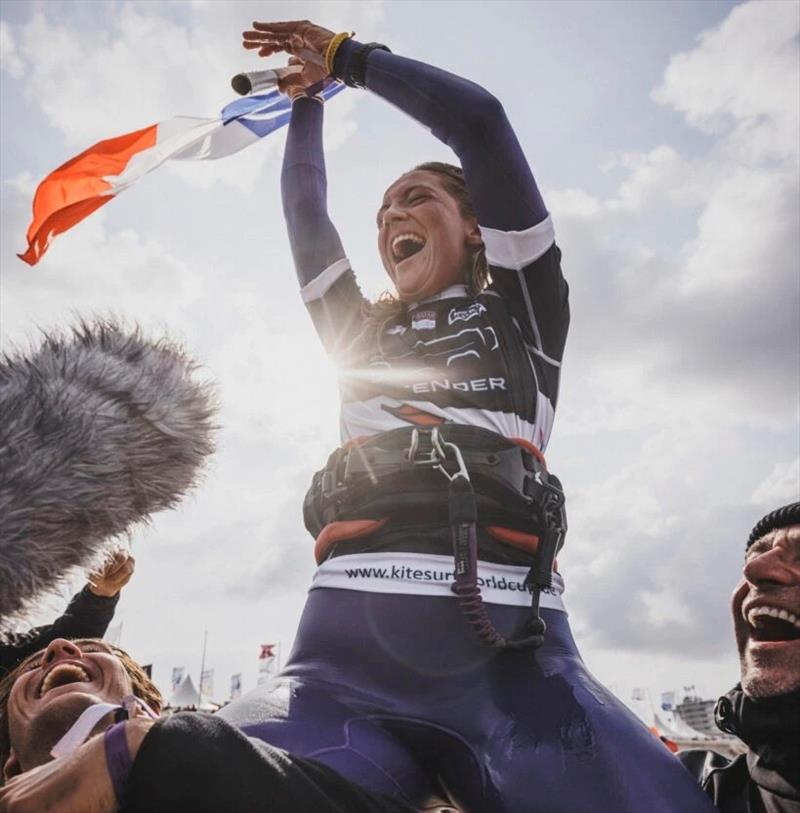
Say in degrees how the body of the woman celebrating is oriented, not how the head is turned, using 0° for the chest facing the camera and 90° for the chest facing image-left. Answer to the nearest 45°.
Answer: approximately 0°

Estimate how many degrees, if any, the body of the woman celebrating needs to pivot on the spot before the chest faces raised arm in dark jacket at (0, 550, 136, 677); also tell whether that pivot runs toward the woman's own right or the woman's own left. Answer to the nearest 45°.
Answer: approximately 135° to the woman's own right
